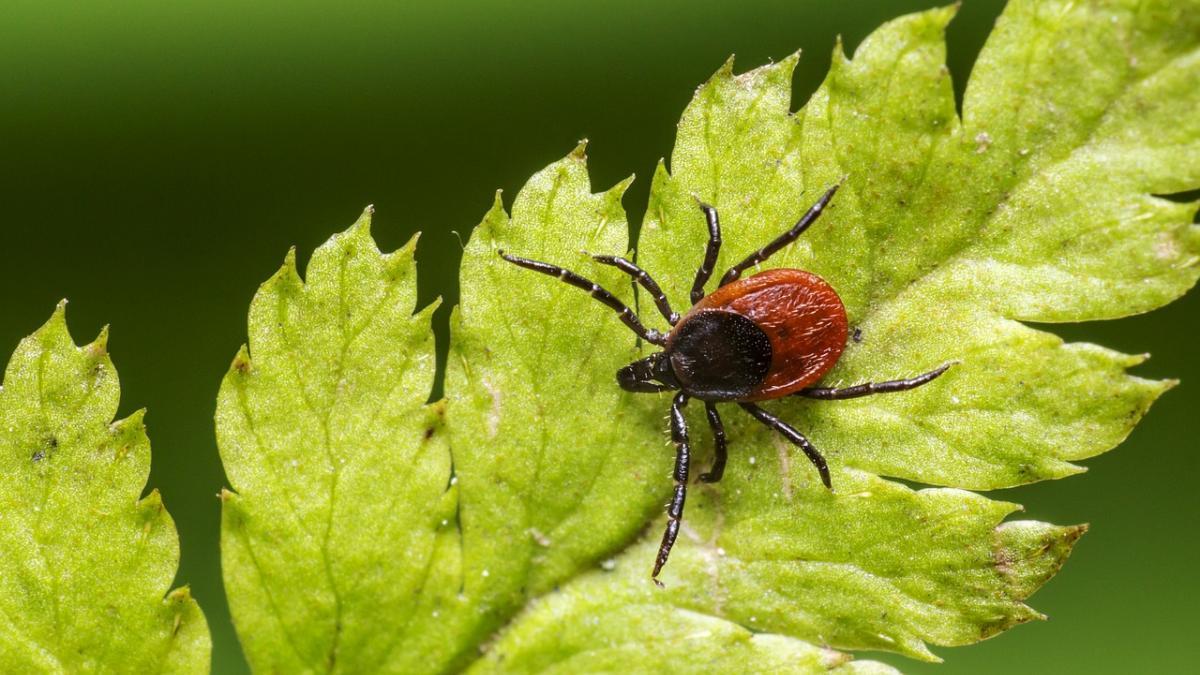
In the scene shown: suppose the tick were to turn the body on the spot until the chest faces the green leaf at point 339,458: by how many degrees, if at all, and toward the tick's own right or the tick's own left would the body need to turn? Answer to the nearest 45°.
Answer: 0° — it already faces it

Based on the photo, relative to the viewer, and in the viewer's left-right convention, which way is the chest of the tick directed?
facing to the left of the viewer

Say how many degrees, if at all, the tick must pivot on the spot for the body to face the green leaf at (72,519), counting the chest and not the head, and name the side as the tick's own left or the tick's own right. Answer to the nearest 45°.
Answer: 0° — it already faces it
